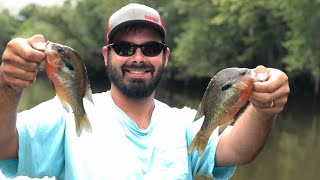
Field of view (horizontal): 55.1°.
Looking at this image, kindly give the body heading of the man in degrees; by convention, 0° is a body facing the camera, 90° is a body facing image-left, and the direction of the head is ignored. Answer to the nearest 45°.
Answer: approximately 0°

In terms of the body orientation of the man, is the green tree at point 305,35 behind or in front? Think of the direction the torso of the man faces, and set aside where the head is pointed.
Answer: behind
